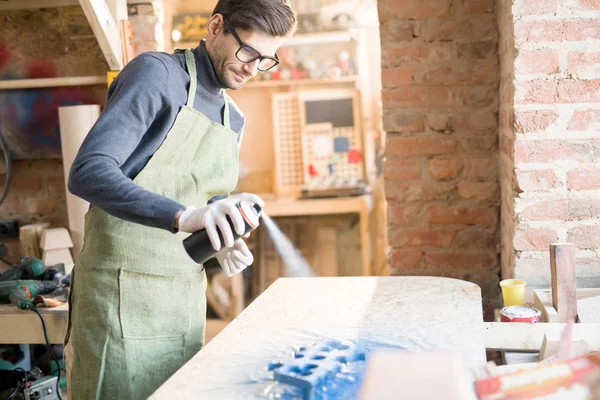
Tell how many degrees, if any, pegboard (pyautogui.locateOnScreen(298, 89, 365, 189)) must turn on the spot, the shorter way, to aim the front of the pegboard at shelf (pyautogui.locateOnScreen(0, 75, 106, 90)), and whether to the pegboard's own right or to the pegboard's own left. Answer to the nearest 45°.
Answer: approximately 45° to the pegboard's own right

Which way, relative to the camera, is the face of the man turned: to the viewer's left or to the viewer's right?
to the viewer's right

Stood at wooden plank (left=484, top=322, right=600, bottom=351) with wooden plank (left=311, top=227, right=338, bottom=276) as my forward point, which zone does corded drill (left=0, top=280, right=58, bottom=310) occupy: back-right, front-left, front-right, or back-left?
front-left

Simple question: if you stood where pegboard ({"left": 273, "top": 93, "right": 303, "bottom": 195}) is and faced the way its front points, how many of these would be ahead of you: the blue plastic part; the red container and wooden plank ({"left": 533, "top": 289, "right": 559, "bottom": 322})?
3

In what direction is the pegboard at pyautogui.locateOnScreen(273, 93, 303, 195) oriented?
toward the camera

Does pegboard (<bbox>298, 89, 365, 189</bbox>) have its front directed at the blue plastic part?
yes

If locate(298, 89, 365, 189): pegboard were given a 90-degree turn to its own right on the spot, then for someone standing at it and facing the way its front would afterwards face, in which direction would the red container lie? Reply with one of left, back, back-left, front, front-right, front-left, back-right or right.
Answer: left

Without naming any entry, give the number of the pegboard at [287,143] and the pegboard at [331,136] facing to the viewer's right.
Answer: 0
